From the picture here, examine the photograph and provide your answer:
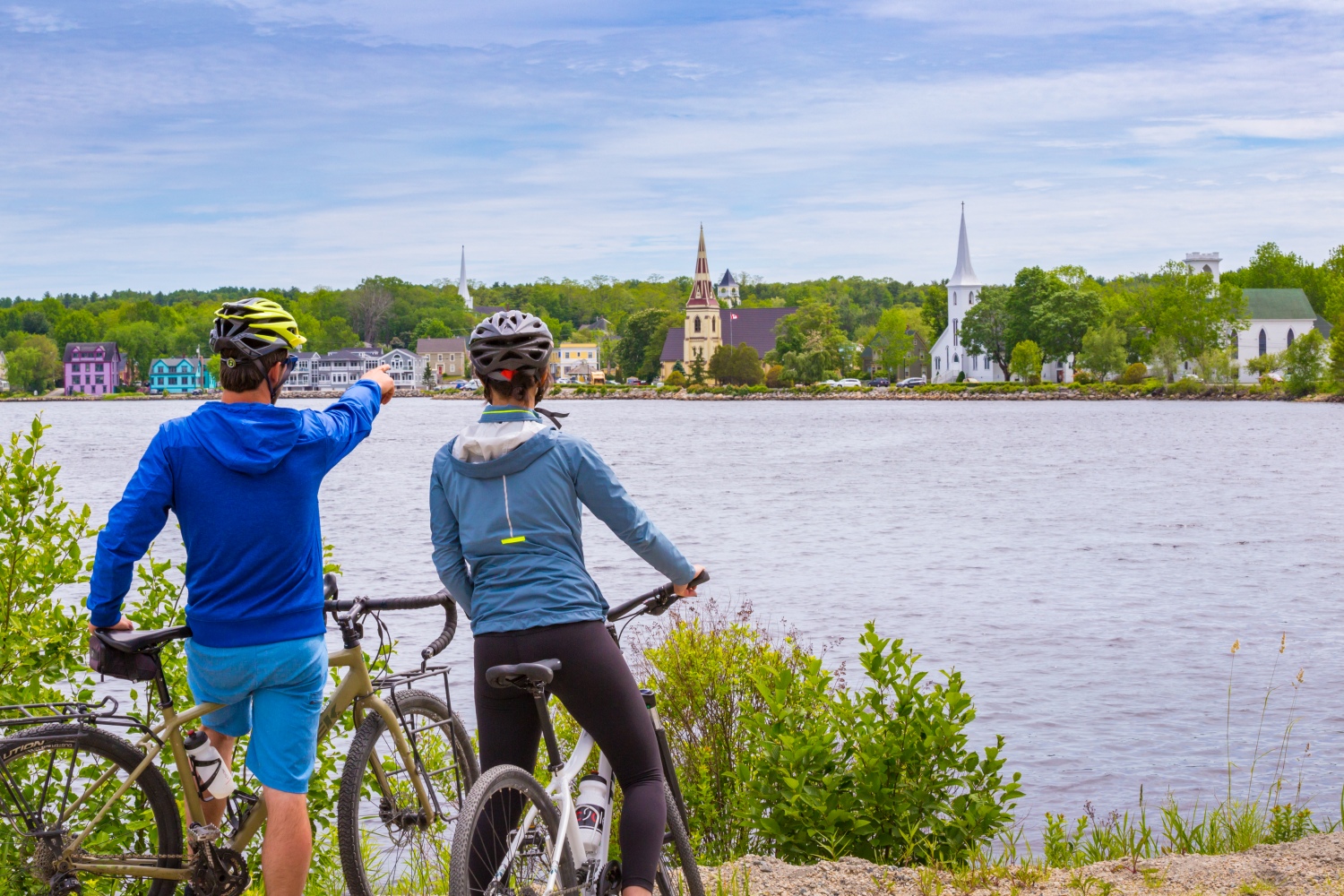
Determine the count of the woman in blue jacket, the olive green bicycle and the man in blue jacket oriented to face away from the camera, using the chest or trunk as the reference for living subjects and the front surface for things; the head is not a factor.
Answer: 2

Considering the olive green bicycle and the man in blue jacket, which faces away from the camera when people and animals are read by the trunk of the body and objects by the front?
the man in blue jacket

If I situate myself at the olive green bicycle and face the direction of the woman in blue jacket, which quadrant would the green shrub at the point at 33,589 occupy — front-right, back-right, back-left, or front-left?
back-left

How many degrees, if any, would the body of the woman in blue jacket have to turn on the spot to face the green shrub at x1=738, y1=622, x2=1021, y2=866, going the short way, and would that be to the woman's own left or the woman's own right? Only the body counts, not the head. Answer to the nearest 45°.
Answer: approximately 45° to the woman's own right

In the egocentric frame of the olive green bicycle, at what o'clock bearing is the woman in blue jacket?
The woman in blue jacket is roughly at 1 o'clock from the olive green bicycle.

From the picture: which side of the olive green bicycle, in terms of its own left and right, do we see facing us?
right

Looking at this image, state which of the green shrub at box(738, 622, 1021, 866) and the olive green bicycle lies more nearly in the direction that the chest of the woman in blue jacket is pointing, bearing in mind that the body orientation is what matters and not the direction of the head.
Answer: the green shrub

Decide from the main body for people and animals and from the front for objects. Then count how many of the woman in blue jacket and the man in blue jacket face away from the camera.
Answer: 2

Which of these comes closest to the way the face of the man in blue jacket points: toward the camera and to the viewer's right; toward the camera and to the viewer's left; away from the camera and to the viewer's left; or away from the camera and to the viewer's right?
away from the camera and to the viewer's right

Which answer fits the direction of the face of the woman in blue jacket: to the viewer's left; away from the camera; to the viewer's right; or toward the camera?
away from the camera

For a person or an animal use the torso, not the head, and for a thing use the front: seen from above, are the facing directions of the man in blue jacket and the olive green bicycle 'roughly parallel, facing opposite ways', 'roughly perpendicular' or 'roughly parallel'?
roughly perpendicular

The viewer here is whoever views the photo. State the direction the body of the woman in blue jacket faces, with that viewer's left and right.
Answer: facing away from the viewer

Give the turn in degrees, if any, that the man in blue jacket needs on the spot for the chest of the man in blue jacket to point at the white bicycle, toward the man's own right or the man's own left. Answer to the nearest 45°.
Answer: approximately 135° to the man's own right

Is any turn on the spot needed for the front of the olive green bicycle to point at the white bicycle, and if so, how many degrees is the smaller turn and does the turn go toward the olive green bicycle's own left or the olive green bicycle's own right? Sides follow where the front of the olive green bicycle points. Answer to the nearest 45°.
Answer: approximately 45° to the olive green bicycle's own right

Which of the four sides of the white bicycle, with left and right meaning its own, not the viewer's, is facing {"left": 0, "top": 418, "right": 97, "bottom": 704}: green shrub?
left

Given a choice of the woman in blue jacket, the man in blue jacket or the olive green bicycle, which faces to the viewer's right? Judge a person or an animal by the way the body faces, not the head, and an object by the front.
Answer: the olive green bicycle

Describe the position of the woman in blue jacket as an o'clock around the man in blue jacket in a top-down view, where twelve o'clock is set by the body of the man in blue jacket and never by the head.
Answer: The woman in blue jacket is roughly at 4 o'clock from the man in blue jacket.

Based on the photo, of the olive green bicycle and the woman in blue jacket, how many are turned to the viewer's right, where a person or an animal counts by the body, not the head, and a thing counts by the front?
1

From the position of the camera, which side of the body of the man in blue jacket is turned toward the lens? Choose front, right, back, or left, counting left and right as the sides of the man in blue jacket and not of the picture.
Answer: back
